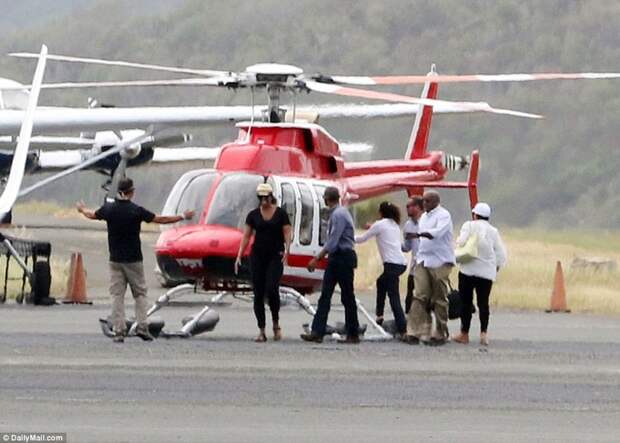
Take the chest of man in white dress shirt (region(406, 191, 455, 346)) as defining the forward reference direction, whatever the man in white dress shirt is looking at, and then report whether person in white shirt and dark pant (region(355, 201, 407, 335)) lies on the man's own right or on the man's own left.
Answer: on the man's own right

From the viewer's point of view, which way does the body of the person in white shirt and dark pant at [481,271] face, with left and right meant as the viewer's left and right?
facing away from the viewer and to the left of the viewer

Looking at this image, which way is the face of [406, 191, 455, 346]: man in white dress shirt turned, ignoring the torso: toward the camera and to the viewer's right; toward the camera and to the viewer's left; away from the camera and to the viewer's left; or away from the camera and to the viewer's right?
toward the camera and to the viewer's left

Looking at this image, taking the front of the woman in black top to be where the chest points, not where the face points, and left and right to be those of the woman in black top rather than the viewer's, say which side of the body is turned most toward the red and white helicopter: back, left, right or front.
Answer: back

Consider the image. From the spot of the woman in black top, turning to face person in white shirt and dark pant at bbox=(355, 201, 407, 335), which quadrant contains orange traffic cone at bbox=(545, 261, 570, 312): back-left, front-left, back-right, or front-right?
front-left

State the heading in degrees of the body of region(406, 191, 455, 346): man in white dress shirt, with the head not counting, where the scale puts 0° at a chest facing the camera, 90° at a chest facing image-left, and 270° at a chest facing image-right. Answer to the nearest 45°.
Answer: approximately 45°

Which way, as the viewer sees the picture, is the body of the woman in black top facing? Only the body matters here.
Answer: toward the camera

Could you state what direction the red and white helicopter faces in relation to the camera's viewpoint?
facing the viewer and to the left of the viewer

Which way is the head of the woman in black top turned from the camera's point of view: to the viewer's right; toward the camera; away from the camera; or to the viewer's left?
toward the camera
